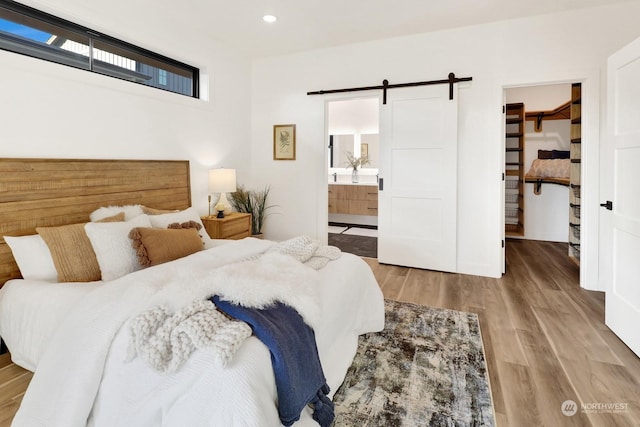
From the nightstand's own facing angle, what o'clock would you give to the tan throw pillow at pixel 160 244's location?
The tan throw pillow is roughly at 2 o'clock from the nightstand.

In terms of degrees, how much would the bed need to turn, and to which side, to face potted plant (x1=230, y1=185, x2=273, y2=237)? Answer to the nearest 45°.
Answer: approximately 135° to its left

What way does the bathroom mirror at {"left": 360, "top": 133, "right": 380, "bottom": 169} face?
toward the camera

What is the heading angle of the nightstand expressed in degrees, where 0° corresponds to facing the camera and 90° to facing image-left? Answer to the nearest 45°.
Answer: approximately 315°

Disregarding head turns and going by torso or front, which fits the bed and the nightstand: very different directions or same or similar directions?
same or similar directions

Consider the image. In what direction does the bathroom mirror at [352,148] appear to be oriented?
toward the camera

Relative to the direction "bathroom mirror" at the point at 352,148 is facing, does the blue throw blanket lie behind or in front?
in front

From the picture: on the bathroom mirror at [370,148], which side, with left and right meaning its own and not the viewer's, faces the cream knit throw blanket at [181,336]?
front

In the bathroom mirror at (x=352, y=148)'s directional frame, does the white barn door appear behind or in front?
in front

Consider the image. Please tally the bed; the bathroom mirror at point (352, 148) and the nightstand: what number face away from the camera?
0
